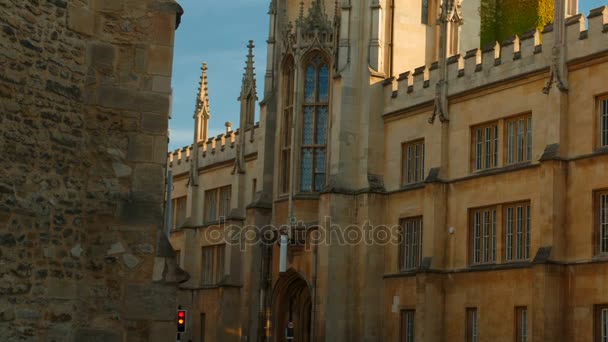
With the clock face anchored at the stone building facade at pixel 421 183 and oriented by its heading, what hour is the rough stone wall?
The rough stone wall is roughly at 11 o'clock from the stone building facade.

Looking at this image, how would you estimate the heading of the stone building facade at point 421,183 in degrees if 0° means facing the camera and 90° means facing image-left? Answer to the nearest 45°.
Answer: approximately 45°
